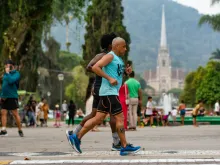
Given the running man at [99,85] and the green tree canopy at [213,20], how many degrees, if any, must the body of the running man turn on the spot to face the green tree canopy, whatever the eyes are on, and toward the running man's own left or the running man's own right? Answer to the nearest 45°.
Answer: approximately 90° to the running man's own left

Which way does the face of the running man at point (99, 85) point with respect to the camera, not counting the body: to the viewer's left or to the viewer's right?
to the viewer's right

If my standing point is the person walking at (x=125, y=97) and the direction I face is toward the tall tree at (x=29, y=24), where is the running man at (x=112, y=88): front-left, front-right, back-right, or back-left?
back-left

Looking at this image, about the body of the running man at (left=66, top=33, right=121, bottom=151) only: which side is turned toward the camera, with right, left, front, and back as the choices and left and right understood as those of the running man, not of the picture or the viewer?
right

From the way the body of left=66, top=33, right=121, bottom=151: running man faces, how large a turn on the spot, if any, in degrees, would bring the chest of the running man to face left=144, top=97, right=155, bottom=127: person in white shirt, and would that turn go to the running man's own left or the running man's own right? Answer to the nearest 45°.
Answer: approximately 90° to the running man's own left

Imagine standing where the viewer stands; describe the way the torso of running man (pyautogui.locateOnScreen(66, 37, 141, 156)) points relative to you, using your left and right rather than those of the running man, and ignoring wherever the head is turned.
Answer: facing to the right of the viewer
